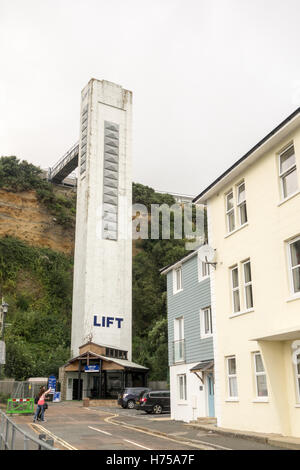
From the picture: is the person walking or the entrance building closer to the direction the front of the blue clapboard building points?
the person walking

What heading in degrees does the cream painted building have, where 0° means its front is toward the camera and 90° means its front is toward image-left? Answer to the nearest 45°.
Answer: approximately 45°

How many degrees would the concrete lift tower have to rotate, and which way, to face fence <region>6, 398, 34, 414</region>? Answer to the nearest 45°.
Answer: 0° — it already faces it

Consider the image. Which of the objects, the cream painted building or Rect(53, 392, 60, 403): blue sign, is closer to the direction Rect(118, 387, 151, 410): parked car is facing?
the blue sign

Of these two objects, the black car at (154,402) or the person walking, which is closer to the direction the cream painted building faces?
the person walking

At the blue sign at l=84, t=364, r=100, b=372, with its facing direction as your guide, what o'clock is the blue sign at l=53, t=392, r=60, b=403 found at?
the blue sign at l=53, t=392, r=60, b=403 is roughly at 3 o'clock from the blue sign at l=84, t=364, r=100, b=372.
